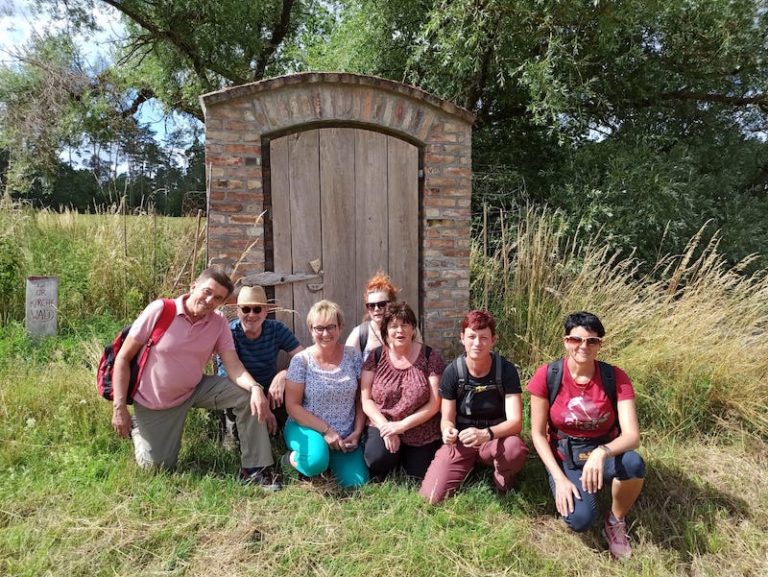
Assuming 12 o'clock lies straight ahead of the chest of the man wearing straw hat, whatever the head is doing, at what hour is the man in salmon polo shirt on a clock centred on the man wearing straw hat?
The man in salmon polo shirt is roughly at 2 o'clock from the man wearing straw hat.

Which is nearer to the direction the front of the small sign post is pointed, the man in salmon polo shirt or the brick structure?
the man in salmon polo shirt

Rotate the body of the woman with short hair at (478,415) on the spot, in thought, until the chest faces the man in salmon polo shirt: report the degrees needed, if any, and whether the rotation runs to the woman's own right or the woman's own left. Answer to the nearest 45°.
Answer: approximately 90° to the woman's own right

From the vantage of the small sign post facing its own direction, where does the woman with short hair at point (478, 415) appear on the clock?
The woman with short hair is roughly at 11 o'clock from the small sign post.

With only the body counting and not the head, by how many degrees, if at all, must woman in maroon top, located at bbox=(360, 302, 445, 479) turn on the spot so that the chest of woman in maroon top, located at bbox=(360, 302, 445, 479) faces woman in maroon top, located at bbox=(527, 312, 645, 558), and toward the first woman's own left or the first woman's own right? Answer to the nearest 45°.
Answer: approximately 90° to the first woman's own left

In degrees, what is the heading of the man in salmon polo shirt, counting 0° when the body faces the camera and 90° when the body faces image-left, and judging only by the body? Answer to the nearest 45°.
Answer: approximately 315°

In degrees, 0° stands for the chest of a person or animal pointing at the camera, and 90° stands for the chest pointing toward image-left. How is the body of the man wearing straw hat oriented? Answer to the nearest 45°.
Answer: approximately 0°

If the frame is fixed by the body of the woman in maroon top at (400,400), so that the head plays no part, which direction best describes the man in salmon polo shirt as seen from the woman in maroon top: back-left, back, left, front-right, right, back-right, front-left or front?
right

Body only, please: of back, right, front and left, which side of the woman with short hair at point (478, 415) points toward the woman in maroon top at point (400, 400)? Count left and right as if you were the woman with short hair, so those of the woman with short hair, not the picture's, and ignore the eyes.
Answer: right
